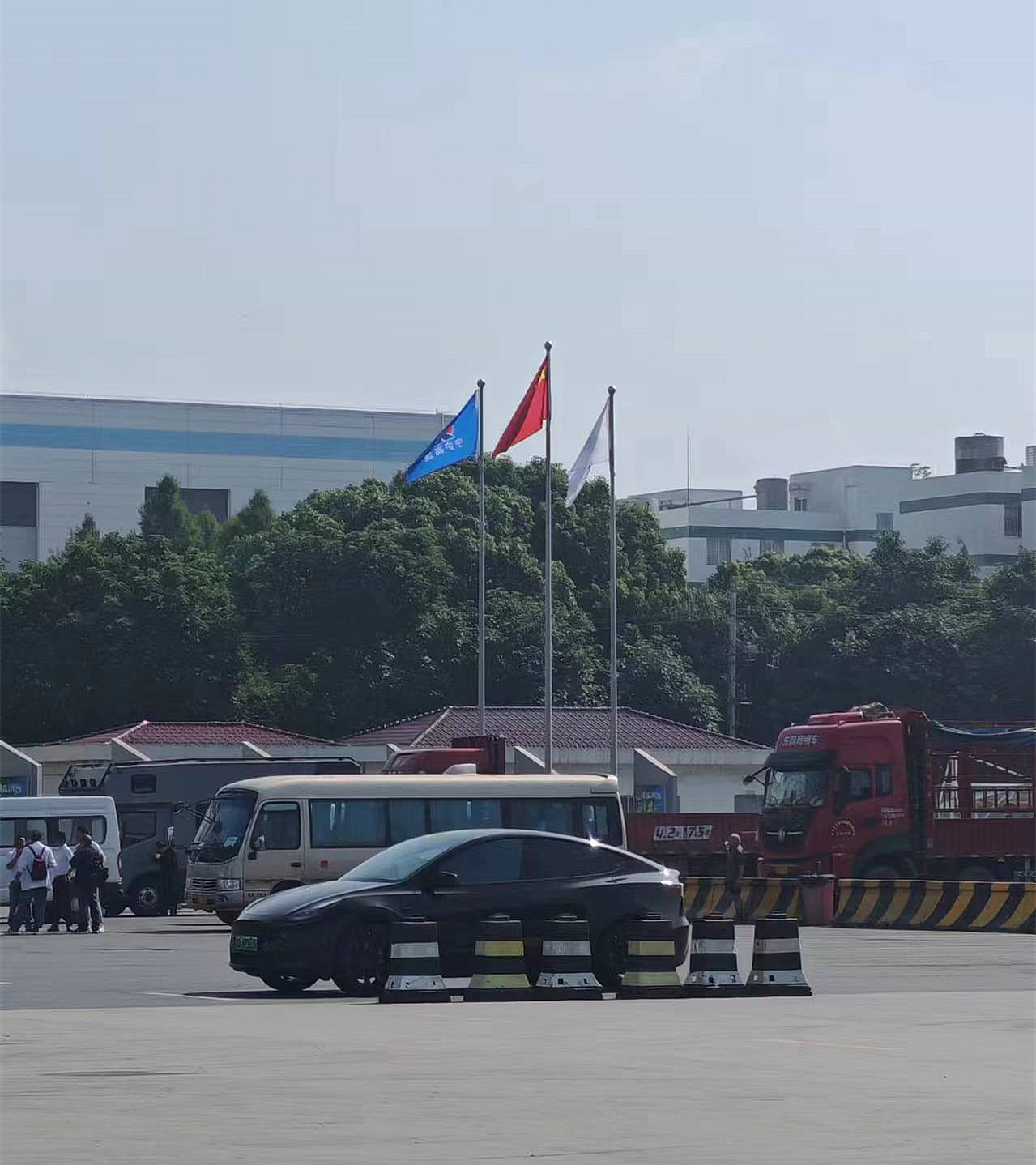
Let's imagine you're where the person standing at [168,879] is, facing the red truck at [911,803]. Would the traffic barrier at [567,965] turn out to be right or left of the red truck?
right

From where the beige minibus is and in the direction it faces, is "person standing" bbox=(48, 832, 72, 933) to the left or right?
on its right

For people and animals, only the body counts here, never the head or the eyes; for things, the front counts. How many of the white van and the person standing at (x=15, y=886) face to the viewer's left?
1

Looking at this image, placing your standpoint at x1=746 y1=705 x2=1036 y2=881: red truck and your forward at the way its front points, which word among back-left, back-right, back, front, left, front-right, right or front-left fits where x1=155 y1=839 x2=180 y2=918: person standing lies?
front-right
